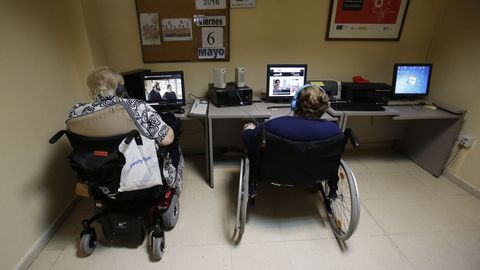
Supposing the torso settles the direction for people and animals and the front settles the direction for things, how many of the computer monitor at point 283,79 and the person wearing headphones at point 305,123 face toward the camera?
1

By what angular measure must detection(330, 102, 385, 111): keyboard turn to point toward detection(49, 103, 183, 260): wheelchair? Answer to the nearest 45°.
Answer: approximately 45° to its right

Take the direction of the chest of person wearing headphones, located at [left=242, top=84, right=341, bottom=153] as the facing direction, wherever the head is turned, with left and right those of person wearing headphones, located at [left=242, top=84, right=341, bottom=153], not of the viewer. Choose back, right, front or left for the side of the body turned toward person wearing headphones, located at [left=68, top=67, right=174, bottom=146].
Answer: left

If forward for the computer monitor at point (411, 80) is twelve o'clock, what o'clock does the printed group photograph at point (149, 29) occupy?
The printed group photograph is roughly at 2 o'clock from the computer monitor.

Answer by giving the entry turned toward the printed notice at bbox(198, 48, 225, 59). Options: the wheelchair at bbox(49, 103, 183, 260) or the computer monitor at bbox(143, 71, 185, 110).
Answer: the wheelchair

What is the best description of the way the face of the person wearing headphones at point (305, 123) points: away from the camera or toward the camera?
away from the camera

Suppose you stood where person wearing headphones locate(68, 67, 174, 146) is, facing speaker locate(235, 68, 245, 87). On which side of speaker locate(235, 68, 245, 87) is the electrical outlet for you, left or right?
right

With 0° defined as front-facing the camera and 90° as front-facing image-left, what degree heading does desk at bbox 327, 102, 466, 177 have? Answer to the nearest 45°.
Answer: approximately 0°

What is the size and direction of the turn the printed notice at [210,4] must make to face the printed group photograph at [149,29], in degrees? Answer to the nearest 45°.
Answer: approximately 90° to its right

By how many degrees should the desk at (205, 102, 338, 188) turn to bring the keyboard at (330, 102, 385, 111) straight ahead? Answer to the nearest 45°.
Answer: approximately 90° to its left

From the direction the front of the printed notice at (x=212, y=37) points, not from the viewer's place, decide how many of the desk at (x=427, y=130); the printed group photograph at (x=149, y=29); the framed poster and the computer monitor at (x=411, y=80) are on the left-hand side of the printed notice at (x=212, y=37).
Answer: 3

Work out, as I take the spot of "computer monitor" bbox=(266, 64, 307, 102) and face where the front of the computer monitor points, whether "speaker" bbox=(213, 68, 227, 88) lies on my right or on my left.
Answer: on my right

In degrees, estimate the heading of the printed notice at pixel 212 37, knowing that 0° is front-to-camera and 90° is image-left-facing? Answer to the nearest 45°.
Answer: approximately 0°
